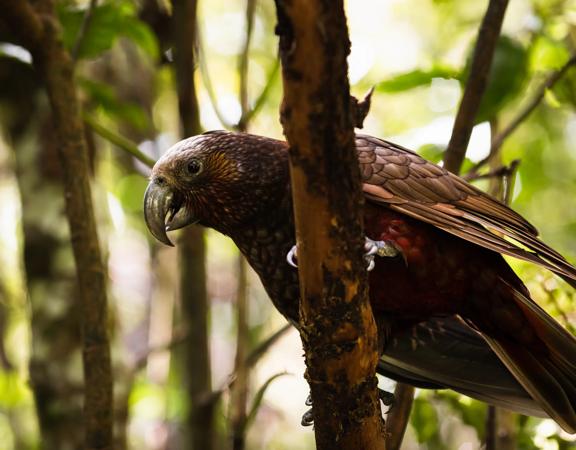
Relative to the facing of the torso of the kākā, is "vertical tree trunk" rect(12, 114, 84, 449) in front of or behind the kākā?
in front

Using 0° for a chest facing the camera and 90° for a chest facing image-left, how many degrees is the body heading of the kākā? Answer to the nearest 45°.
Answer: approximately 90°

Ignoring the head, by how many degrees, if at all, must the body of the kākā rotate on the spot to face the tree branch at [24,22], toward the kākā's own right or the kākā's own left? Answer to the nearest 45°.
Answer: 0° — it already faces it

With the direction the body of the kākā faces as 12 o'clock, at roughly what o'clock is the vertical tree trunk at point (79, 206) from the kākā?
The vertical tree trunk is roughly at 2 o'clock from the kākā.

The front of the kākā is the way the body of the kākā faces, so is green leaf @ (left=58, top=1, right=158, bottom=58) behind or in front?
in front
